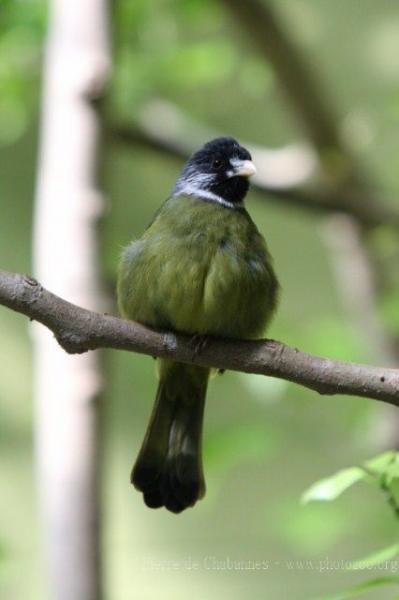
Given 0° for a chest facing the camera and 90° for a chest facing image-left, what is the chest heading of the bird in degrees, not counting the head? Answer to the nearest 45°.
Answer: approximately 315°

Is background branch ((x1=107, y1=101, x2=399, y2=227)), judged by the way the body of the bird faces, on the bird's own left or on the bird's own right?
on the bird's own left
